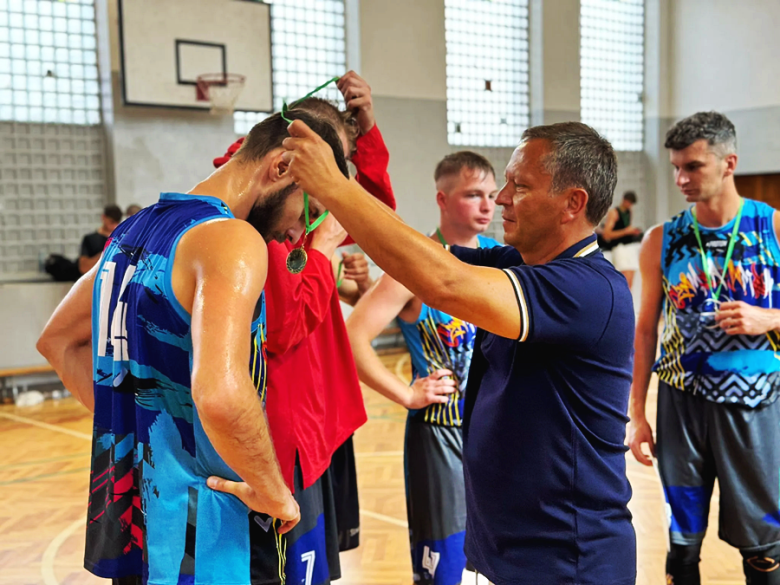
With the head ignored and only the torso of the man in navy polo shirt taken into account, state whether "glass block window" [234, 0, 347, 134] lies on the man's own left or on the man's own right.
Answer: on the man's own right

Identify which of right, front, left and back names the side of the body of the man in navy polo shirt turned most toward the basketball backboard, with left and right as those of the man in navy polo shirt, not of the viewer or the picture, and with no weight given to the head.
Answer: right

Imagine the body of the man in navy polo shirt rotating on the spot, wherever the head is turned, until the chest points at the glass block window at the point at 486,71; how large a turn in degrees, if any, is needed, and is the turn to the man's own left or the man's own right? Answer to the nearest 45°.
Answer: approximately 90° to the man's own right

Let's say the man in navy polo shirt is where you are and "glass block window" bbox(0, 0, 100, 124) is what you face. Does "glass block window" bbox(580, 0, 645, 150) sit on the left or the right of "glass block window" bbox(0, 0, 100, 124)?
right

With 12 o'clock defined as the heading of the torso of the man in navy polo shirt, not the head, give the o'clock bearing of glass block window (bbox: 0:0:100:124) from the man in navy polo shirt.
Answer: The glass block window is roughly at 2 o'clock from the man in navy polo shirt.

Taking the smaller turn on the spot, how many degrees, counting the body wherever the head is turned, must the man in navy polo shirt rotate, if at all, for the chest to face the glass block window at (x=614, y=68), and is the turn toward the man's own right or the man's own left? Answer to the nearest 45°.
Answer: approximately 90° to the man's own right

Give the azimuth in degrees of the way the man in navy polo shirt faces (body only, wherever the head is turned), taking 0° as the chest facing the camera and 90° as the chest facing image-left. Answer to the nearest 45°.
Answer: approximately 90°
